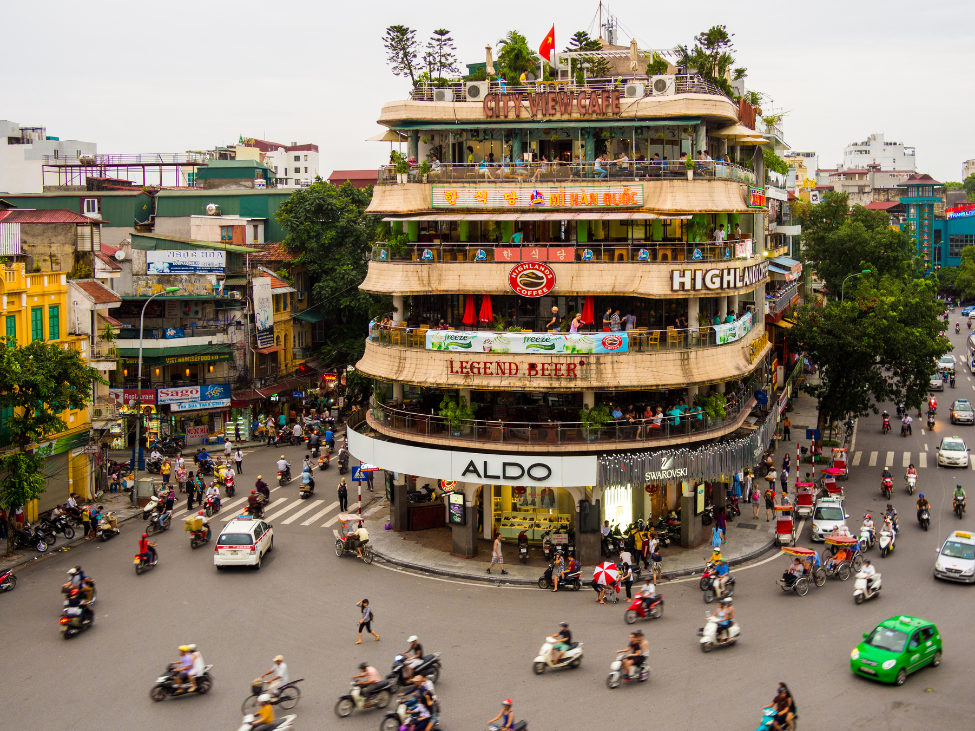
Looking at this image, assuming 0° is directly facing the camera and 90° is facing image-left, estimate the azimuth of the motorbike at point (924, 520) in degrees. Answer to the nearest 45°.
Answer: approximately 0°

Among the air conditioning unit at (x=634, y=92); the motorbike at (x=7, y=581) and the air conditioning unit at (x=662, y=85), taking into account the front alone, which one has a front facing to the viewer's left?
the motorbike

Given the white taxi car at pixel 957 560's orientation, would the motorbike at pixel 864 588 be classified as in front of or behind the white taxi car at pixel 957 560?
in front

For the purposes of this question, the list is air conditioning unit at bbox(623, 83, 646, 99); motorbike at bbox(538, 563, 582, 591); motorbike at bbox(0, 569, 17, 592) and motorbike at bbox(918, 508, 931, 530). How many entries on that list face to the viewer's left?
2

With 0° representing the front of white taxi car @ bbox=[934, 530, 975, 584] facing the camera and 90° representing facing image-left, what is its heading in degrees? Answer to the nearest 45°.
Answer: approximately 45°

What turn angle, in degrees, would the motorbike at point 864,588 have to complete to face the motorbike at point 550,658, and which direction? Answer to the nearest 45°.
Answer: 0° — it already faces it

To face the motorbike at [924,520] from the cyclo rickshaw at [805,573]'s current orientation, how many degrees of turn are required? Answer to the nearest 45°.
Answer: approximately 180°

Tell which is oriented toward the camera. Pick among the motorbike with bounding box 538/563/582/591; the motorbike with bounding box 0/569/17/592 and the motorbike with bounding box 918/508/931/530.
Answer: the motorbike with bounding box 918/508/931/530

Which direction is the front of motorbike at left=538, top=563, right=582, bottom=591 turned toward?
to the viewer's left

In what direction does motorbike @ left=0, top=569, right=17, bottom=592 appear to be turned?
to the viewer's left

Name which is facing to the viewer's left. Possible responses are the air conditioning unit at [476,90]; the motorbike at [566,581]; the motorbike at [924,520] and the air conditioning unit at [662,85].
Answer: the motorbike at [566,581]
